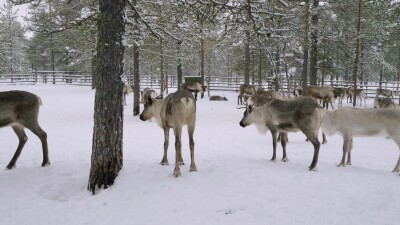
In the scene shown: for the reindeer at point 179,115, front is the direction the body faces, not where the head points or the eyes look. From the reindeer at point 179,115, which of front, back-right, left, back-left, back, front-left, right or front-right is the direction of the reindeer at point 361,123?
back-right

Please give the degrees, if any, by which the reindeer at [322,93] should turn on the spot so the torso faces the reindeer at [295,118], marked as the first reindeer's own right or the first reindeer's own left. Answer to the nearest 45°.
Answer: approximately 90° to the first reindeer's own left

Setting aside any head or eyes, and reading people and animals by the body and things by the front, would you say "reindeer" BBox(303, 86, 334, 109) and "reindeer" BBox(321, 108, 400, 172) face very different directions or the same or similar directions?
same or similar directions

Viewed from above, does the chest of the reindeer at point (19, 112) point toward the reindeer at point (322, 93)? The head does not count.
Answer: no

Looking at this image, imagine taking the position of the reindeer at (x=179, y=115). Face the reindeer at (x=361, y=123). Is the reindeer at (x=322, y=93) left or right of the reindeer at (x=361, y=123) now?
left

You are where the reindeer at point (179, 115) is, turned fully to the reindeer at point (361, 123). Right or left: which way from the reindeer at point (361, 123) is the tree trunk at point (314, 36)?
left

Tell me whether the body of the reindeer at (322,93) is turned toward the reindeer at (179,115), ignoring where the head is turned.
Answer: no

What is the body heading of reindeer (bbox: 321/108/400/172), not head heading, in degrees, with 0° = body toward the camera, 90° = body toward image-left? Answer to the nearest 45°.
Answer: approximately 90°

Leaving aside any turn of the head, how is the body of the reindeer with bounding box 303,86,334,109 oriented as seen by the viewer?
to the viewer's left

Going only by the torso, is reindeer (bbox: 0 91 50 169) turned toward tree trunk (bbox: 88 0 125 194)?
no

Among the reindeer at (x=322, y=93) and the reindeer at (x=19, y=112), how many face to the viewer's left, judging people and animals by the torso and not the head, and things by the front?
2

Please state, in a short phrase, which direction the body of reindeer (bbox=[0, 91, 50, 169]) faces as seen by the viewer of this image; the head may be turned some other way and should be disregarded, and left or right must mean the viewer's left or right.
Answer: facing to the left of the viewer
